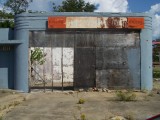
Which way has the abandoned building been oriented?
toward the camera

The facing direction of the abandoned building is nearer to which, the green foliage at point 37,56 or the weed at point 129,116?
the weed

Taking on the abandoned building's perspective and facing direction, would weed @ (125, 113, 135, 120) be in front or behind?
in front
